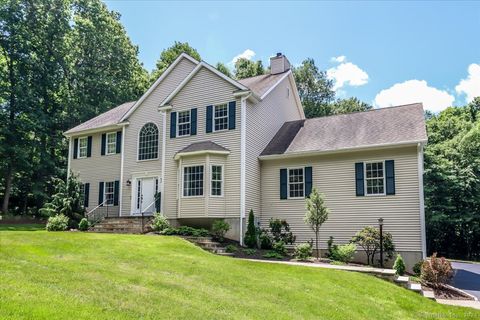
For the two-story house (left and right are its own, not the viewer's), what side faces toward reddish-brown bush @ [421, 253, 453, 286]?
left

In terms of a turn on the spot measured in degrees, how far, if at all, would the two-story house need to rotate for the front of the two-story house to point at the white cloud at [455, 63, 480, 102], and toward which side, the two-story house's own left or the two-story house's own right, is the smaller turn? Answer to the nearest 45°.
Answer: approximately 180°

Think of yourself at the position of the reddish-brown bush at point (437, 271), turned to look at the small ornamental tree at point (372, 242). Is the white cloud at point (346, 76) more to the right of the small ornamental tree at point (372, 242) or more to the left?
right

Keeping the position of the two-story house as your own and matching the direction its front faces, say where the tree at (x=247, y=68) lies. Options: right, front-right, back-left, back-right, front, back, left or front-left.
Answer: back-right

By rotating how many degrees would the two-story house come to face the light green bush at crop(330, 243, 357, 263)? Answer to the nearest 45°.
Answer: approximately 90° to its left

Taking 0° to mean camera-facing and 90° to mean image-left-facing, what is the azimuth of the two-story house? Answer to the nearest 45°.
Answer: approximately 45°

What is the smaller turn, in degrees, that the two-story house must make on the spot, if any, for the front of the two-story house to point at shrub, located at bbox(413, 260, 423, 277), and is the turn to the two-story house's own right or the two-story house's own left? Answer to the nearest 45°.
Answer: approximately 90° to the two-story house's own left
